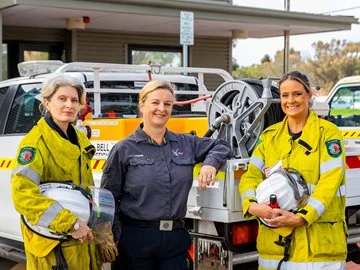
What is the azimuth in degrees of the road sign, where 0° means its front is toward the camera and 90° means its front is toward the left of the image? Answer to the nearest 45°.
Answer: approximately 0°

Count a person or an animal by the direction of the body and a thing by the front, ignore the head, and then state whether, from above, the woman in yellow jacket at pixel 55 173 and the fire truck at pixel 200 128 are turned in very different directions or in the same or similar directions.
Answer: very different directions

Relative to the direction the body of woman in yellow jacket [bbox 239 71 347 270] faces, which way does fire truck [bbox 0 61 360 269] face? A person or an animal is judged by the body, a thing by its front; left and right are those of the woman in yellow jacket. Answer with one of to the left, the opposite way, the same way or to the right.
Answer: to the right

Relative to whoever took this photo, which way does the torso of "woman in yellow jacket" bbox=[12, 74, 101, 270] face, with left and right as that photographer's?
facing the viewer and to the right of the viewer

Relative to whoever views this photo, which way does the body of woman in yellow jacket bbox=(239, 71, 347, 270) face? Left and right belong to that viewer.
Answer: facing the viewer and to the left of the viewer

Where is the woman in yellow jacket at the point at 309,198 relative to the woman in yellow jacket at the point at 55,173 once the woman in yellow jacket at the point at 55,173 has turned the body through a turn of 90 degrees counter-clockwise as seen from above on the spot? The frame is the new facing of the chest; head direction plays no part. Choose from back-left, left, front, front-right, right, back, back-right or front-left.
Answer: front-right

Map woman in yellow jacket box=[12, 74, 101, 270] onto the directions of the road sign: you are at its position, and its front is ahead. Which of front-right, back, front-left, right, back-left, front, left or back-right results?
front

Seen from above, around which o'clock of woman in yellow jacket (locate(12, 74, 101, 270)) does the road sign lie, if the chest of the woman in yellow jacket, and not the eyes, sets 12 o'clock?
The road sign is roughly at 8 o'clock from the woman in yellow jacket.

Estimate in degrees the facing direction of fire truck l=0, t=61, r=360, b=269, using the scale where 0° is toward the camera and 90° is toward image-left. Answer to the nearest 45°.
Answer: approximately 135°

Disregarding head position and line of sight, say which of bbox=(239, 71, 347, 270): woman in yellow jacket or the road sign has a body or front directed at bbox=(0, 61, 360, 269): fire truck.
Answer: the road sign

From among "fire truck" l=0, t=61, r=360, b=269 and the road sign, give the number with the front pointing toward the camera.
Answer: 1

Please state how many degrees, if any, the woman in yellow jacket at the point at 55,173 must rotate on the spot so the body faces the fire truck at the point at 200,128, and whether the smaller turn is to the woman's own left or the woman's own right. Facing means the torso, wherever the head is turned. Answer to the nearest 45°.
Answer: approximately 90° to the woman's own left

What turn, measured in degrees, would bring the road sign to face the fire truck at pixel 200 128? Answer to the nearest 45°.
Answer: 0° — it already faces it

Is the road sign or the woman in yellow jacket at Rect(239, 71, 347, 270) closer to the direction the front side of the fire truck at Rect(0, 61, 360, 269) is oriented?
the road sign
